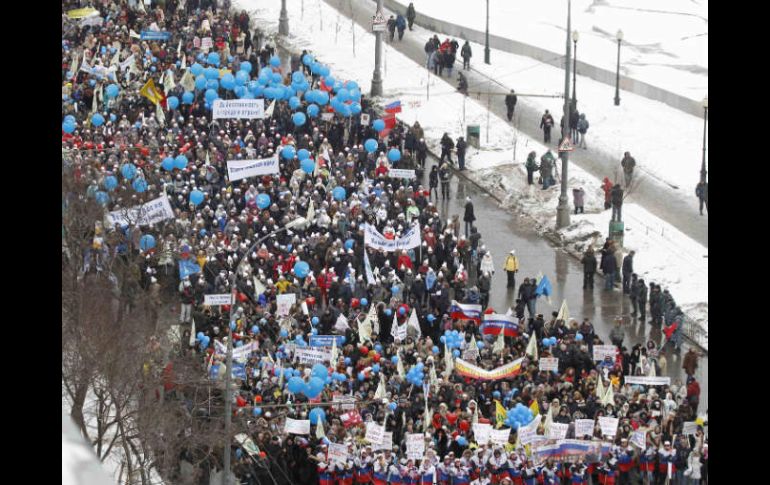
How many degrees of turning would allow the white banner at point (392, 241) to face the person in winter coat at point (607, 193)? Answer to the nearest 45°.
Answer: approximately 135° to its left

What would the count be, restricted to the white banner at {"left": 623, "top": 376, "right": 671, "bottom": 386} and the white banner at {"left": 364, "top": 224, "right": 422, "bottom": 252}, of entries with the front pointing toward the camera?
2

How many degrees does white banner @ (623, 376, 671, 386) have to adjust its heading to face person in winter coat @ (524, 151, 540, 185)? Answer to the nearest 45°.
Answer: approximately 180°

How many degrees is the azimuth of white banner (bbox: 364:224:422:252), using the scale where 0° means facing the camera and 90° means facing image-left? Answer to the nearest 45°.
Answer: approximately 0°

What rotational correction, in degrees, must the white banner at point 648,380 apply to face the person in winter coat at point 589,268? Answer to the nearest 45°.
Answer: approximately 180°

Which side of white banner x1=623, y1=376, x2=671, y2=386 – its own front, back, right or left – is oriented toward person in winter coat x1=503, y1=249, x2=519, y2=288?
back

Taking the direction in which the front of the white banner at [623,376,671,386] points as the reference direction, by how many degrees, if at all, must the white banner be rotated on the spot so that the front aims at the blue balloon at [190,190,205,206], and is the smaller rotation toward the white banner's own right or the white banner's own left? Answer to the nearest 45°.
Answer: approximately 135° to the white banner's own right

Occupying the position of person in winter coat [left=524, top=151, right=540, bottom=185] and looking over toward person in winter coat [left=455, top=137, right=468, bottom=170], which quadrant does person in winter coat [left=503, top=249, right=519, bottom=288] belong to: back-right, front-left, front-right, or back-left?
back-left

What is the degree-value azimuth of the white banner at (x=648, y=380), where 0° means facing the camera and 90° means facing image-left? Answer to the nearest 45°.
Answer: approximately 0°

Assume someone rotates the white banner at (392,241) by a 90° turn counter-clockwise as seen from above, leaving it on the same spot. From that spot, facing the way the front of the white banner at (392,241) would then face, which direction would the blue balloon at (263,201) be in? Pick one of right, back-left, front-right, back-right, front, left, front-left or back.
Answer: back-left

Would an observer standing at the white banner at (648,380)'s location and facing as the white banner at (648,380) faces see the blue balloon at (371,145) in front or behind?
behind

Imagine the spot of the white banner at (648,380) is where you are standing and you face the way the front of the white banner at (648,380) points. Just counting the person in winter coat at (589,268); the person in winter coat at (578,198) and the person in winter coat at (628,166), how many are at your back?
3
